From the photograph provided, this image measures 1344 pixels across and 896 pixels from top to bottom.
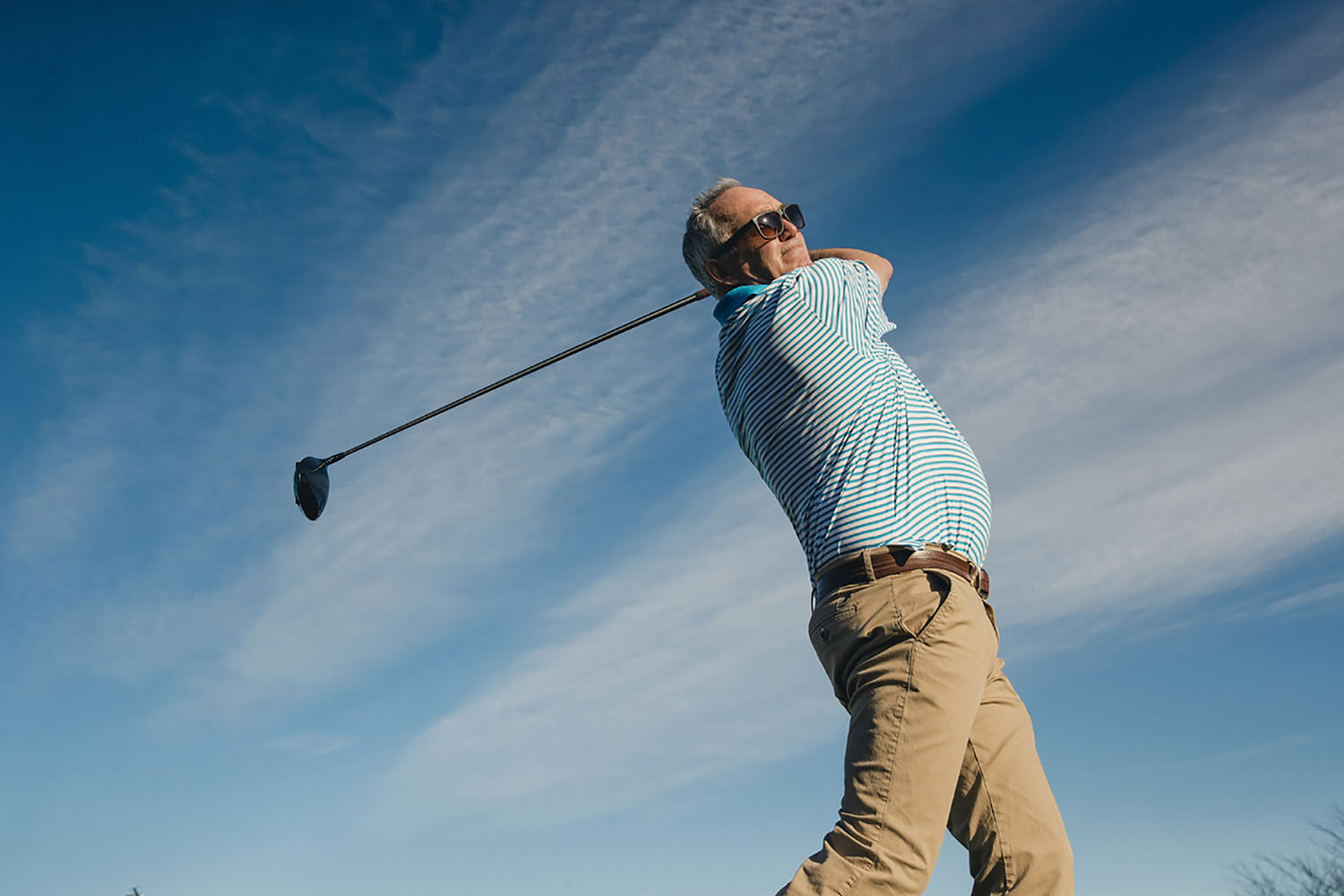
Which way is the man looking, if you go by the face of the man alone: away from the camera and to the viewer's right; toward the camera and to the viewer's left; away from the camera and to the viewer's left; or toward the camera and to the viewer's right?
toward the camera and to the viewer's right

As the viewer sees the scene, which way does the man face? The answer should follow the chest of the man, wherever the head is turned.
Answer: to the viewer's right
